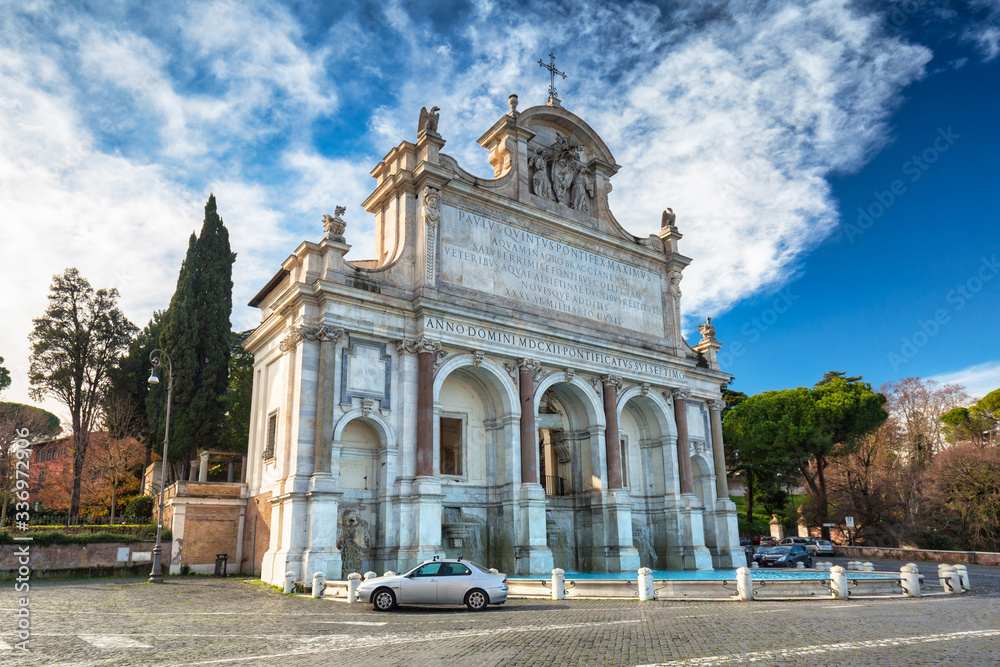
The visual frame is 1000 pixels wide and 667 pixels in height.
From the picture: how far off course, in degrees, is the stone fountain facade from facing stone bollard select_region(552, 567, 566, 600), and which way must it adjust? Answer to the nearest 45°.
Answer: approximately 45° to its right

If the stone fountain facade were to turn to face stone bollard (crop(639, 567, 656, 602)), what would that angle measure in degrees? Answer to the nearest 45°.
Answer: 0° — it already faces it

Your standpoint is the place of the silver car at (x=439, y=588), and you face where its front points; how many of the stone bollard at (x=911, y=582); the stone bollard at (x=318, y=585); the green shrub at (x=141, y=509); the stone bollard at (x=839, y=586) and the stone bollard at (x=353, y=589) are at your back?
2

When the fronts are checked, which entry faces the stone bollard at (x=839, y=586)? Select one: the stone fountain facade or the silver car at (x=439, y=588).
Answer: the stone fountain facade

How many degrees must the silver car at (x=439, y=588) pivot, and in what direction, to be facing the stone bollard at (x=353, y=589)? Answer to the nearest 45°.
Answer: approximately 45° to its right

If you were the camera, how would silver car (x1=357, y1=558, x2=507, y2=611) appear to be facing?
facing to the left of the viewer

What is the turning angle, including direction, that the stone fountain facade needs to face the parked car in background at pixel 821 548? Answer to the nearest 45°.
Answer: approximately 90° to its left

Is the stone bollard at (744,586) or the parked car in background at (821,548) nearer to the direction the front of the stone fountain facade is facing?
the stone bollard

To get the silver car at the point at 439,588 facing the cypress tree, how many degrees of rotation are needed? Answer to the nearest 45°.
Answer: approximately 45° to its right

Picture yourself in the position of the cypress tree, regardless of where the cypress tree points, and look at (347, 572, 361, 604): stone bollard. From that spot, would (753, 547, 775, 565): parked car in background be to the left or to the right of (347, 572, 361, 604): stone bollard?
left

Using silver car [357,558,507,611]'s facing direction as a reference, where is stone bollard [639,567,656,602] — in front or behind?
behind

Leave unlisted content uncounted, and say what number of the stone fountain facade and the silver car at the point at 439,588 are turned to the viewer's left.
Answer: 1

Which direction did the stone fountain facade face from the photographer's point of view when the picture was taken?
facing the viewer and to the right of the viewer

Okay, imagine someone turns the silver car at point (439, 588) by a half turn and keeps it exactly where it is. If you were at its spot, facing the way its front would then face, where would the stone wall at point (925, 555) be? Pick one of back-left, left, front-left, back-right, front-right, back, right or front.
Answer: front-left

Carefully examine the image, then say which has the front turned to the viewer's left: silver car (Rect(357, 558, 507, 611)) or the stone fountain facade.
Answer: the silver car
